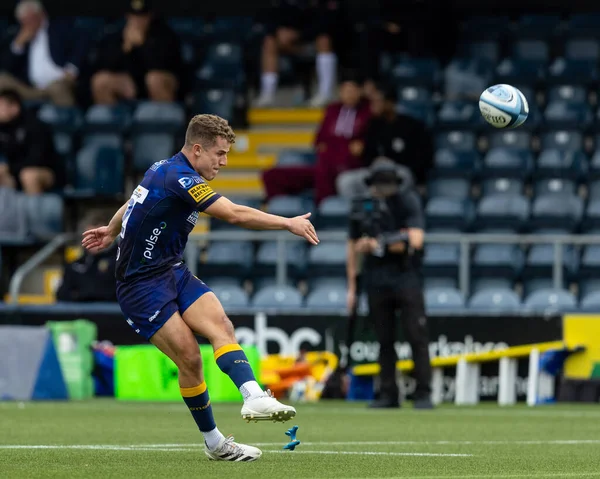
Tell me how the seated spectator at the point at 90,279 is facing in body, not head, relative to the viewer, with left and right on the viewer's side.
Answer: facing the viewer

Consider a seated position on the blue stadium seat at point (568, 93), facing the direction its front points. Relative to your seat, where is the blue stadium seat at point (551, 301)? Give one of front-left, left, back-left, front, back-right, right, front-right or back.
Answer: front

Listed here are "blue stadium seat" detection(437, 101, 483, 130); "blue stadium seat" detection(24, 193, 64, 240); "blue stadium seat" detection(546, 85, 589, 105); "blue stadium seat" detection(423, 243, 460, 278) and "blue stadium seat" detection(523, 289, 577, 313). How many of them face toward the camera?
5

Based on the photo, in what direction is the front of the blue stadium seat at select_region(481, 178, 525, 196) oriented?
toward the camera

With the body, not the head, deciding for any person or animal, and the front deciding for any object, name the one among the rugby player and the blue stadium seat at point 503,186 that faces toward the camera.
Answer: the blue stadium seat

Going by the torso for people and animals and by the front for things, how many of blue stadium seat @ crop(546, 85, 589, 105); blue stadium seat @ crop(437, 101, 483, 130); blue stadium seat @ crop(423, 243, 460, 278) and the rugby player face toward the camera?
3

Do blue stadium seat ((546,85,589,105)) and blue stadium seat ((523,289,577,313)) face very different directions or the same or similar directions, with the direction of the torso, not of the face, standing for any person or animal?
same or similar directions

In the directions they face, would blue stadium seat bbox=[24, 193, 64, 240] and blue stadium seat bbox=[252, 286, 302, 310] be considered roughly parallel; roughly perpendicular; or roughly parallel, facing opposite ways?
roughly parallel

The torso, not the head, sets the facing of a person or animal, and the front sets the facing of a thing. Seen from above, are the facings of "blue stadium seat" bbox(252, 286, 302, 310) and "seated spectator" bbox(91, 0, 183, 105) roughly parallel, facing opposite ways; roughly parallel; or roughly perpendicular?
roughly parallel

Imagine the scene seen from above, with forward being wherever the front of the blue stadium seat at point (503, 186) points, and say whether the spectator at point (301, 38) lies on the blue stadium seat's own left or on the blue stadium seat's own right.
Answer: on the blue stadium seat's own right

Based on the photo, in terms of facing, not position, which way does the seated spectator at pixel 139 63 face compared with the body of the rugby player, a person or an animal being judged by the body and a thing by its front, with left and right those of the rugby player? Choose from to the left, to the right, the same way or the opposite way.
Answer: to the right

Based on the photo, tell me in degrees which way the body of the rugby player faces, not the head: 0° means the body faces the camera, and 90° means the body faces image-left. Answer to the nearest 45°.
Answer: approximately 270°

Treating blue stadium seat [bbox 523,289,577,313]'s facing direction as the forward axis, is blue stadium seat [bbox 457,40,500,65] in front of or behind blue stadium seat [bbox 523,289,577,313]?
behind

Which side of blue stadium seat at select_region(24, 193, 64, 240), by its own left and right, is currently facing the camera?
front

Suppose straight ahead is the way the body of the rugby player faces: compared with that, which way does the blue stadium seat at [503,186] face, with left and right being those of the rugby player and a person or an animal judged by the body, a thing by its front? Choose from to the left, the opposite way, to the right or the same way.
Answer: to the right

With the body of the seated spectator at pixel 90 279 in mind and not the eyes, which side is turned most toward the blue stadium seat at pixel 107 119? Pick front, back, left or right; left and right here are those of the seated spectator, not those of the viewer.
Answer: back

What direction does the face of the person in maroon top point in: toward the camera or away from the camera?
toward the camera

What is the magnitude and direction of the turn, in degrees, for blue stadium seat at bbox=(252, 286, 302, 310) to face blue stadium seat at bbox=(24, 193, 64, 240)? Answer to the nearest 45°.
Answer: approximately 135° to its right
